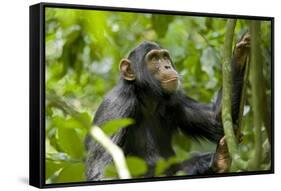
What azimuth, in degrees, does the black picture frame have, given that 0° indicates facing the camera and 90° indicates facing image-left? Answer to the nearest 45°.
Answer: approximately 315°
